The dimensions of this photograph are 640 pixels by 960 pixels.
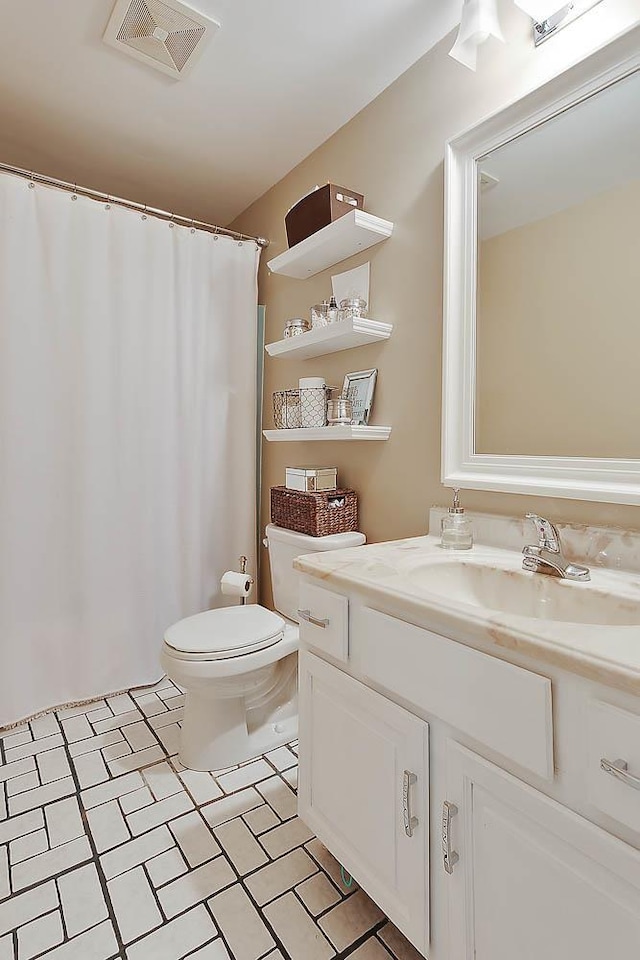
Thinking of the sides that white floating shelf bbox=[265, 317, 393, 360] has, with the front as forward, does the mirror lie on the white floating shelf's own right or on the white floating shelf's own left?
on the white floating shelf's own left

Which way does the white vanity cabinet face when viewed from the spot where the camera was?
facing the viewer and to the left of the viewer

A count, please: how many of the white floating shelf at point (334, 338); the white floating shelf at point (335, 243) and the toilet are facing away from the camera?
0

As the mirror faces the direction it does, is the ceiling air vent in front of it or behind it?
in front

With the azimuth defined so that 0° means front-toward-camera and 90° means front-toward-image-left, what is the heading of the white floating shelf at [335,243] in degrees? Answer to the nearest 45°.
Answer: approximately 45°

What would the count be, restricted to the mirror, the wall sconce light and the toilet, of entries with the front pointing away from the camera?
0

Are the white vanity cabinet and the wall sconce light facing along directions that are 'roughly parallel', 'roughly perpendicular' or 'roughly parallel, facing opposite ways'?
roughly parallel

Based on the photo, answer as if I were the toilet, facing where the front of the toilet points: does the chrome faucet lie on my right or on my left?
on my left
